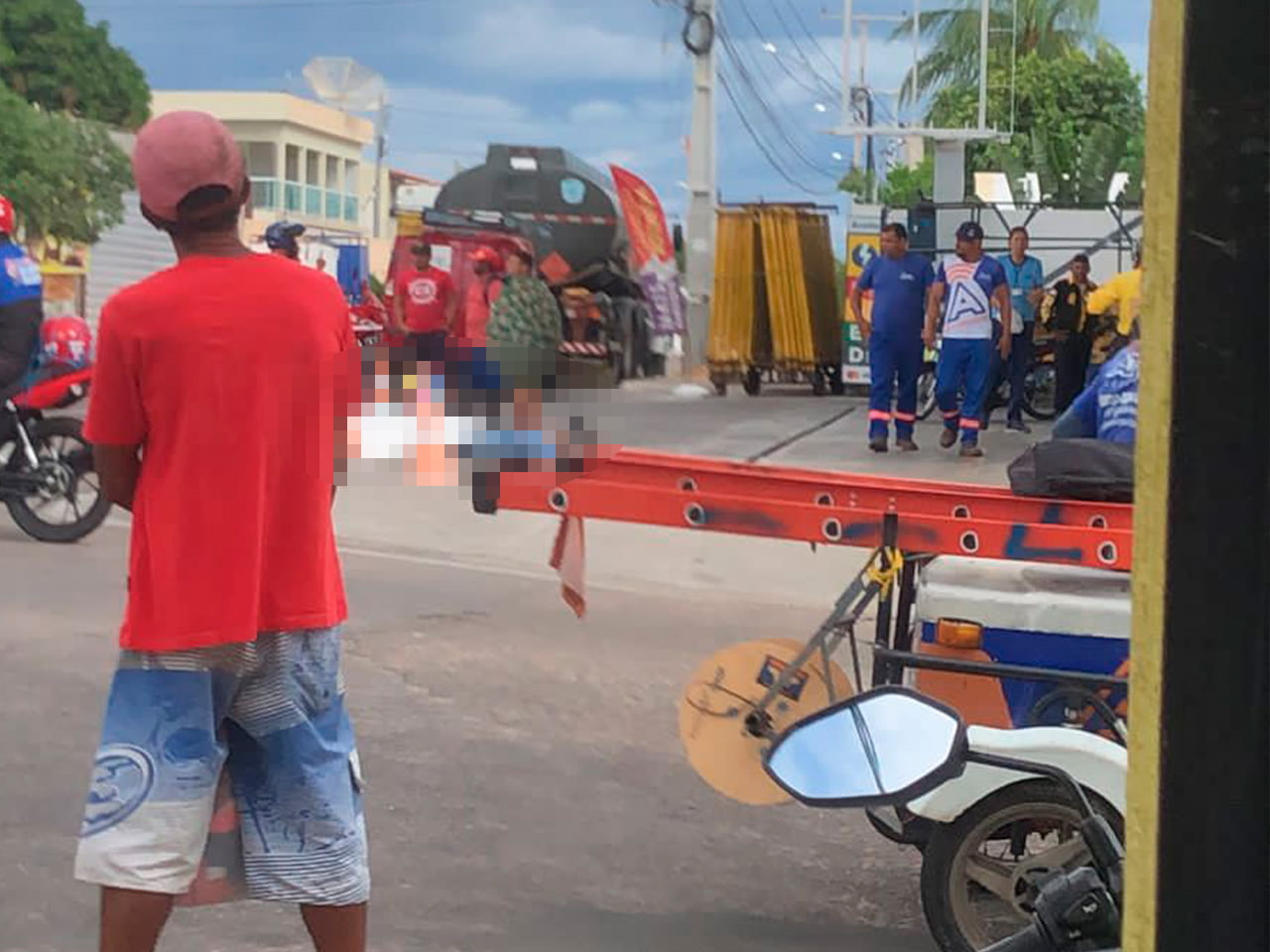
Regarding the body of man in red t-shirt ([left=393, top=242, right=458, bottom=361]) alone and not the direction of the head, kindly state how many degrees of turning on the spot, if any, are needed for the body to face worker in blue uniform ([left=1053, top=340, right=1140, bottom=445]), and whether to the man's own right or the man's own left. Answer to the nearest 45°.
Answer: approximately 45° to the man's own left

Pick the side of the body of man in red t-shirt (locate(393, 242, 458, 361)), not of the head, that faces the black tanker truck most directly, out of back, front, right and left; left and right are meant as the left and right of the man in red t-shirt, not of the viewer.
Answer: back

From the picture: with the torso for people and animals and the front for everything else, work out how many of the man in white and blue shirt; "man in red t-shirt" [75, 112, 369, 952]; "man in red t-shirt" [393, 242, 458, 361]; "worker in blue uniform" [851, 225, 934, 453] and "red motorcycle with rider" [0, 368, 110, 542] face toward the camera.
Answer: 3

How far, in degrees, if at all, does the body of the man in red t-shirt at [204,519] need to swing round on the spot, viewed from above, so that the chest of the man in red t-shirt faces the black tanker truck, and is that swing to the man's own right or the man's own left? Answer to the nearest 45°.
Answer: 0° — they already face it

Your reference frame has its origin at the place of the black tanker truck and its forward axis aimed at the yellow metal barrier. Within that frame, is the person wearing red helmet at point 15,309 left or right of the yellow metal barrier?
right

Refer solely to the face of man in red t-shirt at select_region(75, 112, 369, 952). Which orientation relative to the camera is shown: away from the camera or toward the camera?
away from the camera

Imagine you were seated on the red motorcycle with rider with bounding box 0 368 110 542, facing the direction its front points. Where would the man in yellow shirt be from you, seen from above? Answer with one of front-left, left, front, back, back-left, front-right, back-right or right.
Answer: back

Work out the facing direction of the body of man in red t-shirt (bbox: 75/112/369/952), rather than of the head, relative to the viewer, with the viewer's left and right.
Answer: facing away from the viewer
